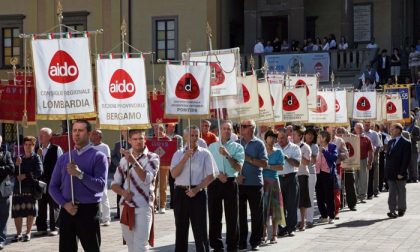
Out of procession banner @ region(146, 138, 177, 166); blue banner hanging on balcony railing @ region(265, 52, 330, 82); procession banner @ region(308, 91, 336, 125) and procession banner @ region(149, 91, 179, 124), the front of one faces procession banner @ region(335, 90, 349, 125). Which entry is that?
blue banner hanging on balcony railing @ region(265, 52, 330, 82)

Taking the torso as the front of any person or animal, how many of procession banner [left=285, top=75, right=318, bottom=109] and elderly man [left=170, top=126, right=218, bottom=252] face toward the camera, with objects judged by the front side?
2

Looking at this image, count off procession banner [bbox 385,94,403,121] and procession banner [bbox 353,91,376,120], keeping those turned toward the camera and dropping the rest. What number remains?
2

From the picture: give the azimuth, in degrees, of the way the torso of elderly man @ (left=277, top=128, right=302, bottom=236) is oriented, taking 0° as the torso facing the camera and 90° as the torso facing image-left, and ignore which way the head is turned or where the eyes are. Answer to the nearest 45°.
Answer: approximately 45°

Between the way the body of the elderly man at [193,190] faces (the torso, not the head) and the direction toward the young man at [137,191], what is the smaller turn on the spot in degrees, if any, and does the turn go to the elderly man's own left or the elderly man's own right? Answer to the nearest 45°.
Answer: approximately 45° to the elderly man's own right

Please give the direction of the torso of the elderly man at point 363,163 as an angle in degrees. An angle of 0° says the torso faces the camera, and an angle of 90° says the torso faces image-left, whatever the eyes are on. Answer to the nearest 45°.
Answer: approximately 45°

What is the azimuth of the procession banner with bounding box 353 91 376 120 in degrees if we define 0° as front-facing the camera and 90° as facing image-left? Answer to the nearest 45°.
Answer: approximately 0°

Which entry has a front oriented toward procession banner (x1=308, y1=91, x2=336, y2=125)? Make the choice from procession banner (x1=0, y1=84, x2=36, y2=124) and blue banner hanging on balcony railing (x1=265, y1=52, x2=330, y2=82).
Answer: blue banner hanging on balcony railing (x1=265, y1=52, x2=330, y2=82)

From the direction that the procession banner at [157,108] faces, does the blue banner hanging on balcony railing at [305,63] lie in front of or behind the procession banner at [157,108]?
behind
